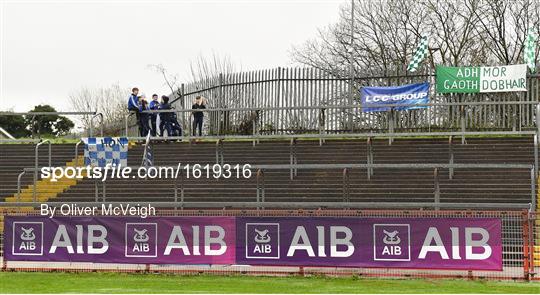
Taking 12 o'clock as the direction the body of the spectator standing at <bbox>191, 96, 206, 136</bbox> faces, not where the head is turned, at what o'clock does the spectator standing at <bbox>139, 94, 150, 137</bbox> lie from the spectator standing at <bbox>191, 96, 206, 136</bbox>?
the spectator standing at <bbox>139, 94, 150, 137</bbox> is roughly at 3 o'clock from the spectator standing at <bbox>191, 96, 206, 136</bbox>.

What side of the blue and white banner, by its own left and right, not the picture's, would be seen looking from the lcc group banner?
left

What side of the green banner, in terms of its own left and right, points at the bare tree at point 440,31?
back

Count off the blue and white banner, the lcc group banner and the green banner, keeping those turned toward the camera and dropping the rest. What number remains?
3

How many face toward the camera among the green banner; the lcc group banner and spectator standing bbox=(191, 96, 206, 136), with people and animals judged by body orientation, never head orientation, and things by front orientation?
3

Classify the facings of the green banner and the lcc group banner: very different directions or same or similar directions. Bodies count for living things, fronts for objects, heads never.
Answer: same or similar directions

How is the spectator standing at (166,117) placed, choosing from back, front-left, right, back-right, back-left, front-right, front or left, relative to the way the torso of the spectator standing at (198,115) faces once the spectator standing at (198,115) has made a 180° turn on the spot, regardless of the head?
left

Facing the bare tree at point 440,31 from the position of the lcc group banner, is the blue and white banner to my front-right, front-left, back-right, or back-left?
back-left

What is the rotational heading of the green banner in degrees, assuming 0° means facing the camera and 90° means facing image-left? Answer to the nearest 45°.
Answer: approximately 0°

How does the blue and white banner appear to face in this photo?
toward the camera

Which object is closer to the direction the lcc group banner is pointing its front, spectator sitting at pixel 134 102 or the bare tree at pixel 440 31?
the spectator sitting

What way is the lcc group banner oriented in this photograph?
toward the camera

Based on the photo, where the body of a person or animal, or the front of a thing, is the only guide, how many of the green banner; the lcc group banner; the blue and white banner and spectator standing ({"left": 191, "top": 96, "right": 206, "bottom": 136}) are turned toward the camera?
4

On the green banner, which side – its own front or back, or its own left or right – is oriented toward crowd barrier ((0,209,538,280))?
front

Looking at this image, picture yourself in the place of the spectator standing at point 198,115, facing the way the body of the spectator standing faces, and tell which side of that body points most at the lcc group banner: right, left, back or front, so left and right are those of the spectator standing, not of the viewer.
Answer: left
